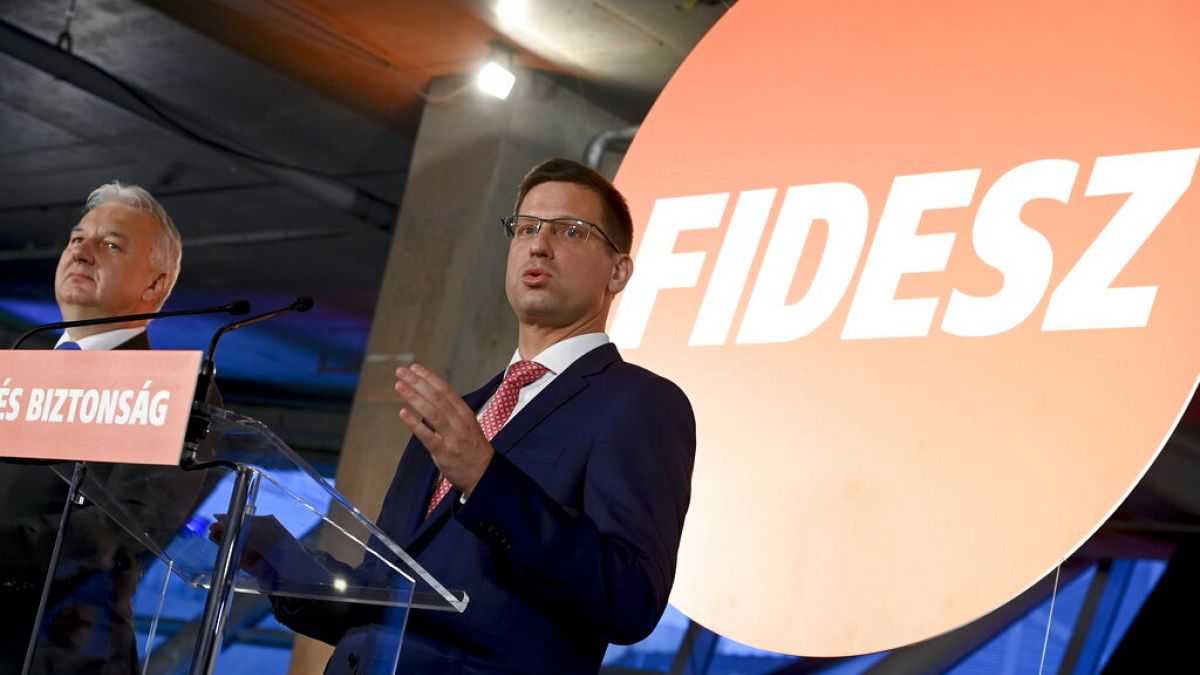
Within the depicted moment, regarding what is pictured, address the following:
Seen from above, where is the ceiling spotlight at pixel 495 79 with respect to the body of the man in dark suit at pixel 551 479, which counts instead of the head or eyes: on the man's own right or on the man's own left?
on the man's own right

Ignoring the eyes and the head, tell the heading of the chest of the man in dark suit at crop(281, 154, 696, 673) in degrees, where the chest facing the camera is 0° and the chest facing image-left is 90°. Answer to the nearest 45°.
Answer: approximately 45°

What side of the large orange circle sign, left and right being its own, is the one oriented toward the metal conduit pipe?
right

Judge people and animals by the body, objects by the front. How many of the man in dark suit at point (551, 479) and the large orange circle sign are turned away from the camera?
0

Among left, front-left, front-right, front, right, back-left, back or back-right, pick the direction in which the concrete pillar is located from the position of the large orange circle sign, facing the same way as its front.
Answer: right

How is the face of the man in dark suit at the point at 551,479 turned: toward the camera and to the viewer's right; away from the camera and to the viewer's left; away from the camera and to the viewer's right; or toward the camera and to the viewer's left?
toward the camera and to the viewer's left

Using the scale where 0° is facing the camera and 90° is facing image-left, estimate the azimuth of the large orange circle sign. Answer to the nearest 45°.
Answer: approximately 45°

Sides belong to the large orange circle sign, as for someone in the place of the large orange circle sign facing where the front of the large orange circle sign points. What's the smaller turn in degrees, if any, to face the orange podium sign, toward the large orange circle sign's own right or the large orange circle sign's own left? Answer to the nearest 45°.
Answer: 0° — it already faces it

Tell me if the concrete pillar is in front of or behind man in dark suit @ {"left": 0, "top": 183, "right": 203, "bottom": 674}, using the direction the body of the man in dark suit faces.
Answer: behind

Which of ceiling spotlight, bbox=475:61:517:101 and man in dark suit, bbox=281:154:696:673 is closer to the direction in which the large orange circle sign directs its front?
the man in dark suit

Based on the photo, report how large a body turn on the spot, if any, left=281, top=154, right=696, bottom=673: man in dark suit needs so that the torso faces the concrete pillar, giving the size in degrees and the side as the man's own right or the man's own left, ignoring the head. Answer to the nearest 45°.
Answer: approximately 135° to the man's own right
